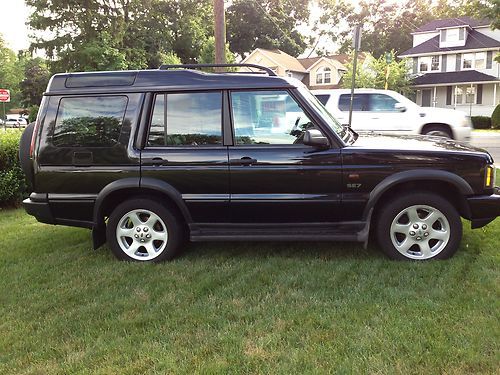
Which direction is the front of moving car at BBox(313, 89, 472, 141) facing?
to the viewer's right

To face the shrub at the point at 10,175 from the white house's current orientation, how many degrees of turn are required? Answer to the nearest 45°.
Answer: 0° — it already faces it

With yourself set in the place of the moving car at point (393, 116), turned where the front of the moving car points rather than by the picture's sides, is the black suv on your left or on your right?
on your right

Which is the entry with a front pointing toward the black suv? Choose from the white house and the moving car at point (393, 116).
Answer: the white house

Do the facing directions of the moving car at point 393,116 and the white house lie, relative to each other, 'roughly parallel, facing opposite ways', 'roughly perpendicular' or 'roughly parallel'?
roughly perpendicular

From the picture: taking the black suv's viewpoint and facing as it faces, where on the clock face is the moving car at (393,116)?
The moving car is roughly at 10 o'clock from the black suv.

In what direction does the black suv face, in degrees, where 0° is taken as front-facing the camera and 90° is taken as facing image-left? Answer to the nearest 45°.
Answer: approximately 270°

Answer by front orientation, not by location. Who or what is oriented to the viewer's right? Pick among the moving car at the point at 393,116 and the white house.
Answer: the moving car

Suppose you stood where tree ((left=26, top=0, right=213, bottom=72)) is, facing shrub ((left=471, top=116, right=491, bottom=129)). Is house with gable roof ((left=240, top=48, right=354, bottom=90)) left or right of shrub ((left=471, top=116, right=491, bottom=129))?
left

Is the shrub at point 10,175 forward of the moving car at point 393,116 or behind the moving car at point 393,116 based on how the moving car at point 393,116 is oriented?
behind

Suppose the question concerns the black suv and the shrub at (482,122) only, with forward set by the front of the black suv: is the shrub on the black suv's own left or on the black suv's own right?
on the black suv's own left
